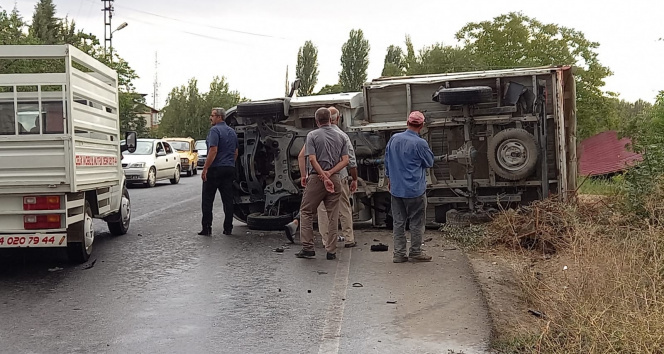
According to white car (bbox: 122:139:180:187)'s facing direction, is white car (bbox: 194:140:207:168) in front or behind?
behind

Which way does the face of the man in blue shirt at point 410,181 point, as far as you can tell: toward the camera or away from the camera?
away from the camera

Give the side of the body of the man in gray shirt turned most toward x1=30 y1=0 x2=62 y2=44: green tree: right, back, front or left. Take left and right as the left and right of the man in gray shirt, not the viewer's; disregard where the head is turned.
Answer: front

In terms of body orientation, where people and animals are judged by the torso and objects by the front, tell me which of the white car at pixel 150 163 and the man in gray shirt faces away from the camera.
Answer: the man in gray shirt

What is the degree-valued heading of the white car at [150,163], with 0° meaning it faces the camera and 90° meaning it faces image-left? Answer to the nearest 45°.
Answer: approximately 45°

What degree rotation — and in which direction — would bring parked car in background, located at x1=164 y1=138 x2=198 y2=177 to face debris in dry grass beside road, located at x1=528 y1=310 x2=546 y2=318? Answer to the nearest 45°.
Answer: approximately 45° to its left

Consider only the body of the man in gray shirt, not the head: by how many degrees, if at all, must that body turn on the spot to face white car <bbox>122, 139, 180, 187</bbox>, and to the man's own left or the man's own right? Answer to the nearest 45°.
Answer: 0° — they already face it

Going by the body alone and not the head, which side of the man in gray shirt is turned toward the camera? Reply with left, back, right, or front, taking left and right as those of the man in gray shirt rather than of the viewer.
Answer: back

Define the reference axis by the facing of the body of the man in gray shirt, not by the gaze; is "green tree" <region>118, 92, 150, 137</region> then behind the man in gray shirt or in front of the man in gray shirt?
in front

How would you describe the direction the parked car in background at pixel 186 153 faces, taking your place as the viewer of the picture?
facing the viewer and to the left of the viewer

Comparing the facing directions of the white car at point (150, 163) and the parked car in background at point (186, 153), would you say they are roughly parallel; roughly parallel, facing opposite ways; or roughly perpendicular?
roughly parallel

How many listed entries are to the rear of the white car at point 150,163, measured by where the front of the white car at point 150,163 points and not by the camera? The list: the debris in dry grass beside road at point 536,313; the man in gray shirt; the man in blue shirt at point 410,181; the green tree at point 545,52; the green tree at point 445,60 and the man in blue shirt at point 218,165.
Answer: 2

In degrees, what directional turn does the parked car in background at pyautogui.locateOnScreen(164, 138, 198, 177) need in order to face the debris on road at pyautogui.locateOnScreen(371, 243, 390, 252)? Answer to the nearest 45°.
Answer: approximately 45° to its left

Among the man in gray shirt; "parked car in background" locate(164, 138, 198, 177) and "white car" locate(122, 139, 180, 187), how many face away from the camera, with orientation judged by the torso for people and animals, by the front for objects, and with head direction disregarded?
1

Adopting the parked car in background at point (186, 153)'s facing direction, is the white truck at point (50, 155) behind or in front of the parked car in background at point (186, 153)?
in front

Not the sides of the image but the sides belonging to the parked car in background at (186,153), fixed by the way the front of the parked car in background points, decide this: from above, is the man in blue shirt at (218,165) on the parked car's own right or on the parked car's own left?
on the parked car's own left

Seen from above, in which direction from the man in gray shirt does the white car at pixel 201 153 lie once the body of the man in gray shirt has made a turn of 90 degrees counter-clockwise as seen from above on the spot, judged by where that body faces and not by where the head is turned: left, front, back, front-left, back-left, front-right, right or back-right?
right

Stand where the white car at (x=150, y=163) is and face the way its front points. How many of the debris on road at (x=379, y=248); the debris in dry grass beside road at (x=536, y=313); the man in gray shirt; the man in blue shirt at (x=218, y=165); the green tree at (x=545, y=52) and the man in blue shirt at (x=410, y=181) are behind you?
1

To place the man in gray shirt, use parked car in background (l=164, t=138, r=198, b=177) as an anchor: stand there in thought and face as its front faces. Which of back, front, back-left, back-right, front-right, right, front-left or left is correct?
front-left

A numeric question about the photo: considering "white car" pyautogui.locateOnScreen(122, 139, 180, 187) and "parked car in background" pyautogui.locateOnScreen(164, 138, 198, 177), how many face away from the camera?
0
